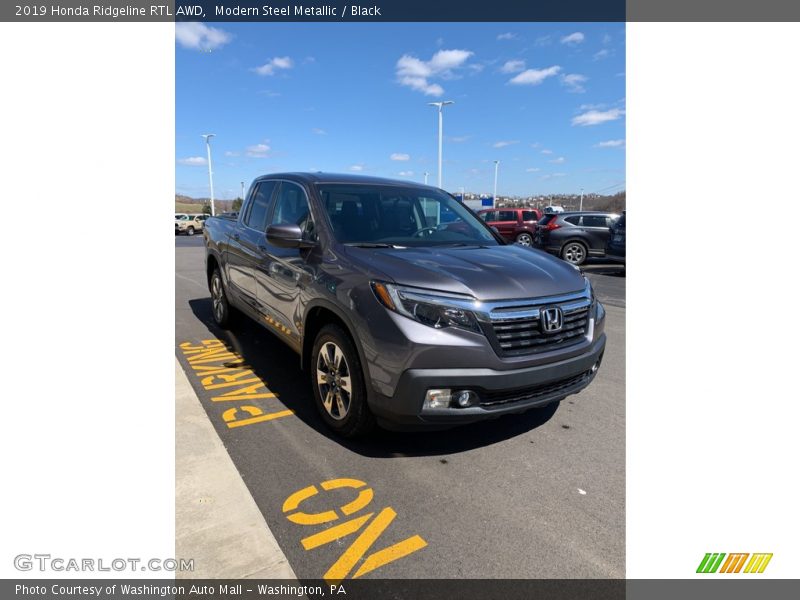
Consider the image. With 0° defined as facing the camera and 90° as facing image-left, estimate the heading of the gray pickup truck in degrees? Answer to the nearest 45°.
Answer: approximately 315°

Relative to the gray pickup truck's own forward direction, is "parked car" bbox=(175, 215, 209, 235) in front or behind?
behind

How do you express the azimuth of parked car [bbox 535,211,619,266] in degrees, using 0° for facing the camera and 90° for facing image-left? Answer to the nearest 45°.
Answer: approximately 225°

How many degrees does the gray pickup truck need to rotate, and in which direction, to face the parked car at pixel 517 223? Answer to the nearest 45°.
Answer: approximately 135° to its left

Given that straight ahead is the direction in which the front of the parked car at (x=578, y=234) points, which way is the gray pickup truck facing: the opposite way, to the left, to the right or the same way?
to the right

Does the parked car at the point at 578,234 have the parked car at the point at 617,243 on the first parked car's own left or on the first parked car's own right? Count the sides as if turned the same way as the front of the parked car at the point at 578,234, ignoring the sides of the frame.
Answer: on the first parked car's own right

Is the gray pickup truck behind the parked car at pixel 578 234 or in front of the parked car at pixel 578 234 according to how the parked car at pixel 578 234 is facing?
behind

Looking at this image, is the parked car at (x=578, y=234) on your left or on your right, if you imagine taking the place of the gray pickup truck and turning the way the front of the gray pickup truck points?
on your left

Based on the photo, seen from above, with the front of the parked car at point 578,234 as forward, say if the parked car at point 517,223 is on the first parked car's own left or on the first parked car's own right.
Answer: on the first parked car's own left

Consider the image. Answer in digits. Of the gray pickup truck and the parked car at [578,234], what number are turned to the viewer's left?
0
